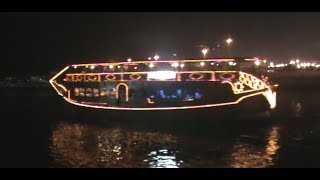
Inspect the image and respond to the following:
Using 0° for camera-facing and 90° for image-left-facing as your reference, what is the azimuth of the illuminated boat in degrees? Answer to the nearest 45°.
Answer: approximately 90°
